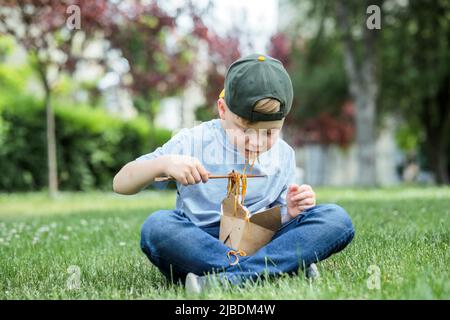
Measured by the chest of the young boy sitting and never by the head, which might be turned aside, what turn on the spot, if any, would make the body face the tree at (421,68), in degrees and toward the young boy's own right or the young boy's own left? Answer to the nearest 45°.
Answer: approximately 180°

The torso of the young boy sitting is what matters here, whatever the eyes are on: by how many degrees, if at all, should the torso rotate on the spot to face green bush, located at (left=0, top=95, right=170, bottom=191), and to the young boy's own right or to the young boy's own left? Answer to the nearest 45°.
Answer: approximately 180°

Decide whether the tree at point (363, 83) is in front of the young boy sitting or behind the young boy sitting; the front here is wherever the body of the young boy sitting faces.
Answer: behind

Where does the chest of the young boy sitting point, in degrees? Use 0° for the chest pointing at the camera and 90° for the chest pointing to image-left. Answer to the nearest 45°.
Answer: approximately 0°

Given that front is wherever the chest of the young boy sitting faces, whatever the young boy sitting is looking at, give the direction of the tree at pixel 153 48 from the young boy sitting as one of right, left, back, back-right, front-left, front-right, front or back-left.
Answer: back
